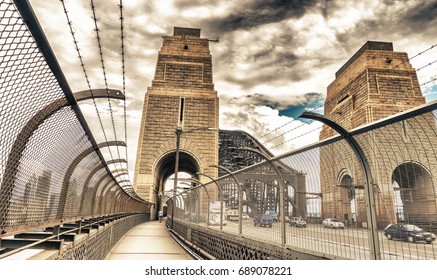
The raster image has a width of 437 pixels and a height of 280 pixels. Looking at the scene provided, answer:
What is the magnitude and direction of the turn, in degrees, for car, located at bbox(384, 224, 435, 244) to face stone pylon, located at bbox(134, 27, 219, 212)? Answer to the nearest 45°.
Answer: approximately 180°

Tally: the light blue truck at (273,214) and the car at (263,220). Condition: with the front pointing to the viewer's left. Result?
0

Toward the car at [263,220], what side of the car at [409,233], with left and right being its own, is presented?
back

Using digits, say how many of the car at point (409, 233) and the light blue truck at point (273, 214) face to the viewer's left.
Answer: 0

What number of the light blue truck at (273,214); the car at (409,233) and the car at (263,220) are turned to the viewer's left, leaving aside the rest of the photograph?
0

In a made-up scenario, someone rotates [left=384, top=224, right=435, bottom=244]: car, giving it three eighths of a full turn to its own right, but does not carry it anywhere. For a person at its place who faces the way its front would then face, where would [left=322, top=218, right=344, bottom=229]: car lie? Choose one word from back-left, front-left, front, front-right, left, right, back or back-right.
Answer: front-right

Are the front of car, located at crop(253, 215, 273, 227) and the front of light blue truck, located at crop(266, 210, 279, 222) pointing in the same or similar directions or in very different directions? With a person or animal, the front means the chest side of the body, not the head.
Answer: same or similar directions

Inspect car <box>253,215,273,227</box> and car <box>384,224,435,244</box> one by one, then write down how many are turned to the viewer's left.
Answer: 0
